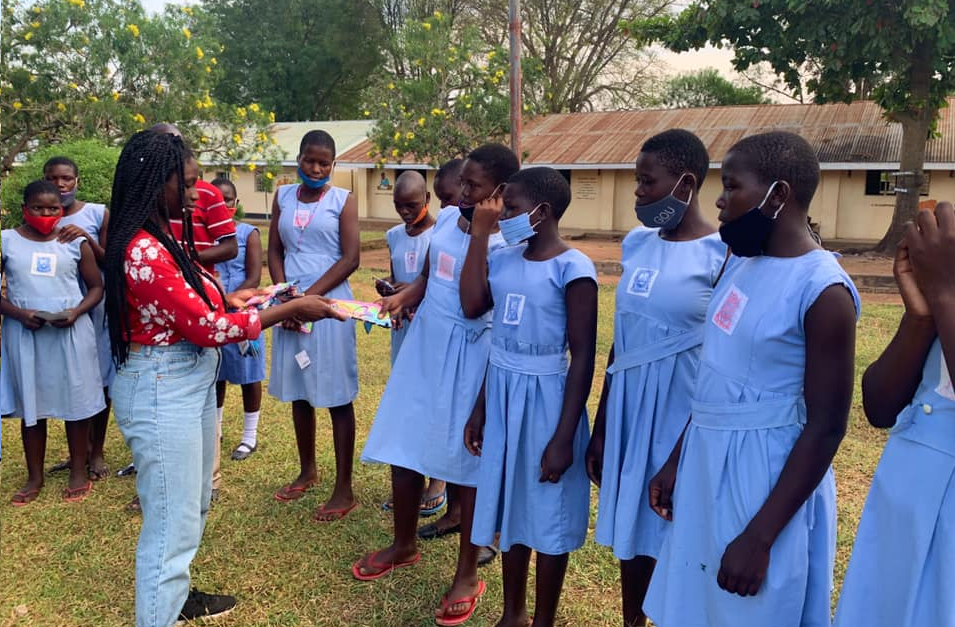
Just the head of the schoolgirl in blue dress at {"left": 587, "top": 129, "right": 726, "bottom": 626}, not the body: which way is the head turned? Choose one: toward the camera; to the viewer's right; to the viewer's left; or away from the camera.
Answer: to the viewer's left

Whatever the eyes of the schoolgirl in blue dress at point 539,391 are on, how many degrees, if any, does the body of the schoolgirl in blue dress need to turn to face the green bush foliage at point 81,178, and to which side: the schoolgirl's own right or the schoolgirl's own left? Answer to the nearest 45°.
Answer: approximately 90° to the schoolgirl's own right

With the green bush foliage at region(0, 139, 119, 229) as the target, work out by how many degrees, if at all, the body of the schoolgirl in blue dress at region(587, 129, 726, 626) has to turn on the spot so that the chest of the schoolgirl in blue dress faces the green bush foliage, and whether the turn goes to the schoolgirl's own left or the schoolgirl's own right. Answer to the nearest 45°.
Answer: approximately 90° to the schoolgirl's own right

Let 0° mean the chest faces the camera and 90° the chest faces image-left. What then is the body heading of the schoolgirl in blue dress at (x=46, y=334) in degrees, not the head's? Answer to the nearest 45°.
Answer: approximately 0°

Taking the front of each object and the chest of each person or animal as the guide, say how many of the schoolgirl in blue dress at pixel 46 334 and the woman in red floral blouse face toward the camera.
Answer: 1

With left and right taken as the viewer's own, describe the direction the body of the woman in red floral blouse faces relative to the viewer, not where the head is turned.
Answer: facing to the right of the viewer

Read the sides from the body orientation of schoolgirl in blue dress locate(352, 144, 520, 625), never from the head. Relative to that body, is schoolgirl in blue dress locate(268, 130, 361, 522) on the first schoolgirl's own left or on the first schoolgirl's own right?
on the first schoolgirl's own right

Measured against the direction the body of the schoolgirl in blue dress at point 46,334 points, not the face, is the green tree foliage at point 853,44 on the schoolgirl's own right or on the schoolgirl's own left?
on the schoolgirl's own left

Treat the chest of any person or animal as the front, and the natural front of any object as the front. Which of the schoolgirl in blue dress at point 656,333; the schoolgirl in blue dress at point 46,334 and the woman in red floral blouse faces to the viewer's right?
the woman in red floral blouse

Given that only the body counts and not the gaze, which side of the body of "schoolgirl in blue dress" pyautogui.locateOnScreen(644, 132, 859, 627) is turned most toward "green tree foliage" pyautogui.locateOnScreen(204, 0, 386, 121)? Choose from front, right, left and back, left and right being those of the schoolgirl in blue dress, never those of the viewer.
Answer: right

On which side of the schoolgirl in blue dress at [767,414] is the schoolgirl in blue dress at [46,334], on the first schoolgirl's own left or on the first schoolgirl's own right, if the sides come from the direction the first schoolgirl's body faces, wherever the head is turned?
on the first schoolgirl's own right

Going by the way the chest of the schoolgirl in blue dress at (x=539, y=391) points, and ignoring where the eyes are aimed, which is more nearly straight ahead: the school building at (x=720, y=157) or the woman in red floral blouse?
the woman in red floral blouse

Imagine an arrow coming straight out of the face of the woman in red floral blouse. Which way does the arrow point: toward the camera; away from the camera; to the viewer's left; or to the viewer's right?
to the viewer's right
